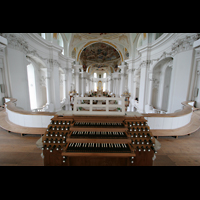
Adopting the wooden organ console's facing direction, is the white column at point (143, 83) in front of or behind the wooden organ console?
behind

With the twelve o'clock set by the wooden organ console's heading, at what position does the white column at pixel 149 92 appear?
The white column is roughly at 7 o'clock from the wooden organ console.

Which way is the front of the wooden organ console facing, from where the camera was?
facing the viewer

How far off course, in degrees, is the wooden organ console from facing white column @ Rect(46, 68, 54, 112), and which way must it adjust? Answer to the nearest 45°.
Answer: approximately 135° to its right

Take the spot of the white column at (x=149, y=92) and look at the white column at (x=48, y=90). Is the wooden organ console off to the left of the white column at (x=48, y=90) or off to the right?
left
